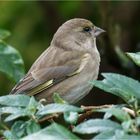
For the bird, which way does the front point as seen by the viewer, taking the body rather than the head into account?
to the viewer's right
